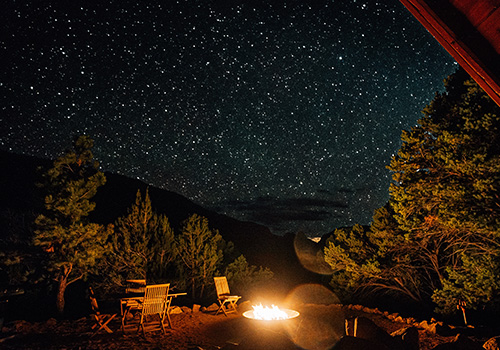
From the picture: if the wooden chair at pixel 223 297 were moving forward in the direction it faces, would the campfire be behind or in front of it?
in front

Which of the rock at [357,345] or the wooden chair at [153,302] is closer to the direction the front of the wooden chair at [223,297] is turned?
the rock

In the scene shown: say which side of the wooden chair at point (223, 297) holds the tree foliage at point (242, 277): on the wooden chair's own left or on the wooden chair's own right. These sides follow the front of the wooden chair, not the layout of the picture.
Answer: on the wooden chair's own left

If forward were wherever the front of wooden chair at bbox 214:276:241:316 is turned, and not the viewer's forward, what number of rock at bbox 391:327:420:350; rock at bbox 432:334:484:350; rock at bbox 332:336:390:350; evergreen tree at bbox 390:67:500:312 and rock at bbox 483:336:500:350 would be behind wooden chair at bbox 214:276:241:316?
0

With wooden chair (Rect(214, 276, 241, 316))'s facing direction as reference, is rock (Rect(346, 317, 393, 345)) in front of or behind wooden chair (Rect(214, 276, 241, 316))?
in front

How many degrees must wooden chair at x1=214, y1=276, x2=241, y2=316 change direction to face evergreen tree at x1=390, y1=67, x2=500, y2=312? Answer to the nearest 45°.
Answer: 0° — it already faces it

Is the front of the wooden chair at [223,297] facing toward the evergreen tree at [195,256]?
no

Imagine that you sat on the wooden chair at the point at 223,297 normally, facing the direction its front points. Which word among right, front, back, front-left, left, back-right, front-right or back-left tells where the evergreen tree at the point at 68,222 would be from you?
back-right

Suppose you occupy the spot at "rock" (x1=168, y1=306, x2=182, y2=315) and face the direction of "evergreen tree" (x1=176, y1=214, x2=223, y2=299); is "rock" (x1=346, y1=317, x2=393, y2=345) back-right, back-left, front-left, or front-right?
back-right

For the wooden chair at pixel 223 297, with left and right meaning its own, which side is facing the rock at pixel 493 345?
front

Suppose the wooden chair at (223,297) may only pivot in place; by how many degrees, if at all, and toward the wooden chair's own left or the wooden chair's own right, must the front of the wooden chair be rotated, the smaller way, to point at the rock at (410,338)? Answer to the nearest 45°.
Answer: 0° — it already faces it

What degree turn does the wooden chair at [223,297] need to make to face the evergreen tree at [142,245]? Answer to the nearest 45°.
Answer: approximately 180°

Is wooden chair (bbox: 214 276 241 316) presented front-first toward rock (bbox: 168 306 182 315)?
no

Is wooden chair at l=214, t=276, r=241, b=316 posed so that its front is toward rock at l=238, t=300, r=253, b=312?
no

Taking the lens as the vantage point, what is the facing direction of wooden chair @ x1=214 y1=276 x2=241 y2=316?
facing the viewer and to the right of the viewer

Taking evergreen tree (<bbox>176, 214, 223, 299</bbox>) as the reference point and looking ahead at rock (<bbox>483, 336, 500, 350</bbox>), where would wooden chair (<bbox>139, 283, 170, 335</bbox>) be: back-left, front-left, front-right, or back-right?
front-right
